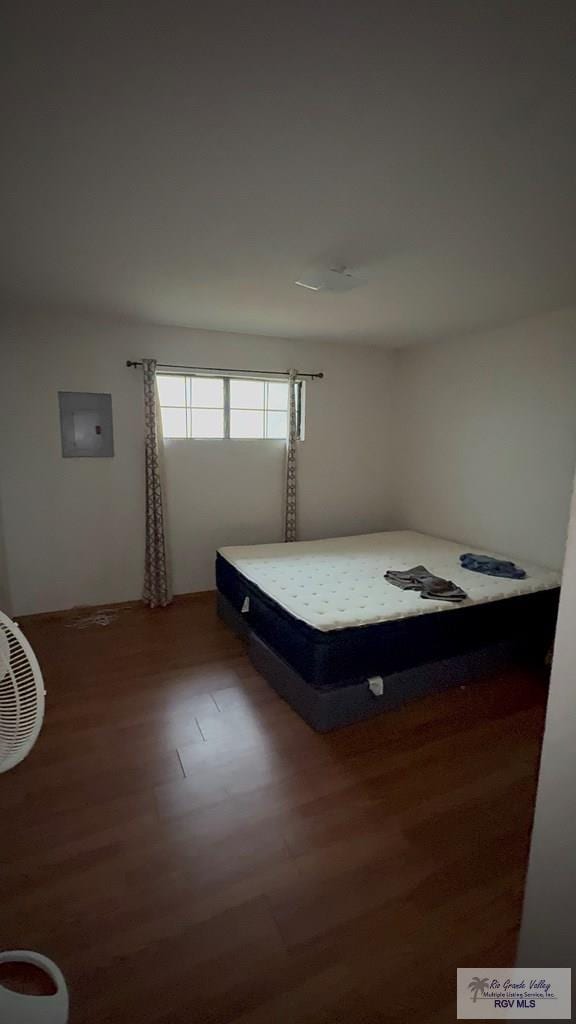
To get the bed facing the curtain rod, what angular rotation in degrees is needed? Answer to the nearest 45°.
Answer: approximately 90° to its right

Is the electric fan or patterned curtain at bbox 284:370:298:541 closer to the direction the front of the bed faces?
the electric fan

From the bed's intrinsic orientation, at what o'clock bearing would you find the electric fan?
The electric fan is roughly at 11 o'clock from the bed.

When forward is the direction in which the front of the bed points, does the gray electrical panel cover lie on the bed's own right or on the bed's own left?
on the bed's own right

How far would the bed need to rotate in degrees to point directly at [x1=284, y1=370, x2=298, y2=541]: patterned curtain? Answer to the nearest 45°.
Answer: approximately 90° to its right

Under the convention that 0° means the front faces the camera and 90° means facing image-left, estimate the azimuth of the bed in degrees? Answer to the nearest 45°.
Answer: approximately 45°

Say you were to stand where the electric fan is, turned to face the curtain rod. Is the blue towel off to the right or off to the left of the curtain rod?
right
